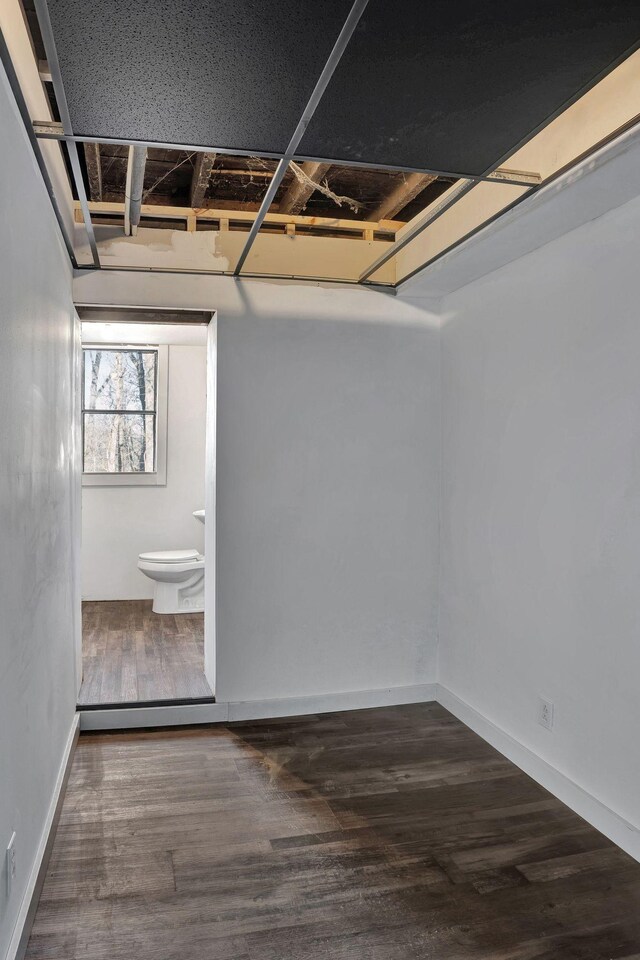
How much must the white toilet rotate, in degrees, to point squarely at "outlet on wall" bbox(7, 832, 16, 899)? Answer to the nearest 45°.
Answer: approximately 90° to its left

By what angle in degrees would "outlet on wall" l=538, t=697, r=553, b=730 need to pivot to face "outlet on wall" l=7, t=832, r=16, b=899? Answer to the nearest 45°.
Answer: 0° — it already faces it

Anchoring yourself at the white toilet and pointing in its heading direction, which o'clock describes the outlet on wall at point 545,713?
The outlet on wall is roughly at 8 o'clock from the white toilet.

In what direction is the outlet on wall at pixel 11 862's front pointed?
to the viewer's right

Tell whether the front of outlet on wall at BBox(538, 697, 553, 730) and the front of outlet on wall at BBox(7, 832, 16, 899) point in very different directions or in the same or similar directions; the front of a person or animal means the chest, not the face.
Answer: very different directions

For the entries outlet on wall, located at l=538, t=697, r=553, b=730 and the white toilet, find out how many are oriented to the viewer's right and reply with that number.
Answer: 0

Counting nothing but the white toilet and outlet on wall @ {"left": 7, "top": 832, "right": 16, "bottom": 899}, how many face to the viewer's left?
1

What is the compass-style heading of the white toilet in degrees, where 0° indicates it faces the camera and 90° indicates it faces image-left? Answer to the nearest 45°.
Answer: approximately 90°

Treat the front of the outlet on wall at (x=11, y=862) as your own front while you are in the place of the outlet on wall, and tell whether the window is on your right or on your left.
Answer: on your left
